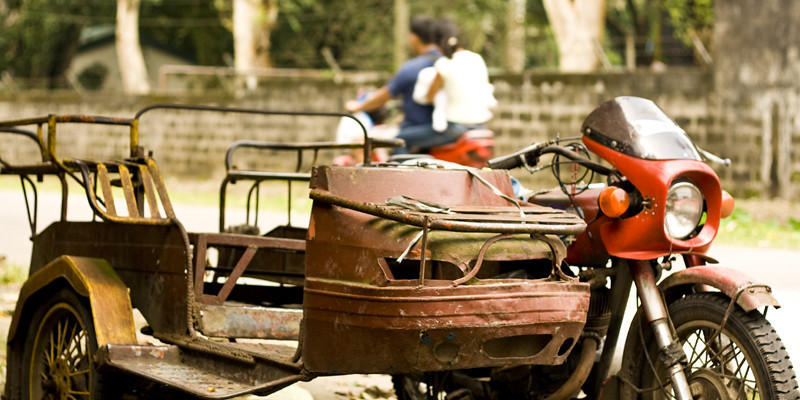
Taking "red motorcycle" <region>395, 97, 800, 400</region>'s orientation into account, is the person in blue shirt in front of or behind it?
behind

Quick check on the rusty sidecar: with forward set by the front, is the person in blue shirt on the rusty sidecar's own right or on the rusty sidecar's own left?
on the rusty sidecar's own left

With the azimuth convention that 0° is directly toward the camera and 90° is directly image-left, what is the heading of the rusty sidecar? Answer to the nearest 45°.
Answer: approximately 315°

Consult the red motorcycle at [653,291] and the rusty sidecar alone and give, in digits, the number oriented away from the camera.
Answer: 0

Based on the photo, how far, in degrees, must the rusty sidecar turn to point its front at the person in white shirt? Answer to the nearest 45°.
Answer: approximately 135° to its left

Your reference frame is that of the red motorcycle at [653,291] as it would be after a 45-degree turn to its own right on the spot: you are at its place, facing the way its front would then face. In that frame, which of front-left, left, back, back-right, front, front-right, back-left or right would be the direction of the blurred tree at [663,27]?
back

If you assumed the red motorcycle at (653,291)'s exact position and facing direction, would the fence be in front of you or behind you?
behind

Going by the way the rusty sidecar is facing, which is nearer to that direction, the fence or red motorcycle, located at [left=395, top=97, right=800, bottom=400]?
the red motorcycle

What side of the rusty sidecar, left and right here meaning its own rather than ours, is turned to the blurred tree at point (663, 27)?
left

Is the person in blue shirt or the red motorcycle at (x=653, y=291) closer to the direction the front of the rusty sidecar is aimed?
the red motorcycle

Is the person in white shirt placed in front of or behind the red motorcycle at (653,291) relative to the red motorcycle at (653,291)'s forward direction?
behind

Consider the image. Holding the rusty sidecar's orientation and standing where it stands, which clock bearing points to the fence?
The fence is roughly at 8 o'clock from the rusty sidecar.

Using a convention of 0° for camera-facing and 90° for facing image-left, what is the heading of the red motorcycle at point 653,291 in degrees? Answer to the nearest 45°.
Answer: approximately 315°
